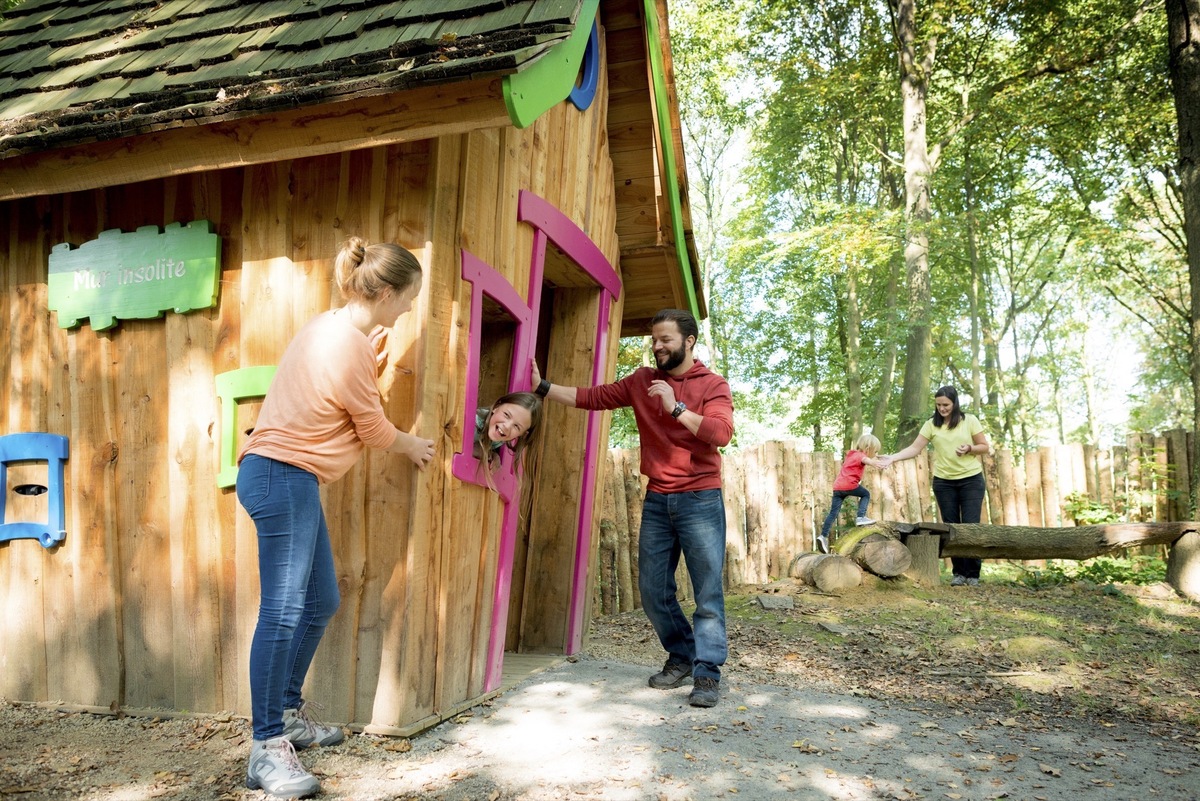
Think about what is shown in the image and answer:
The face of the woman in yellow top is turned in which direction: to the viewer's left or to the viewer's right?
to the viewer's left

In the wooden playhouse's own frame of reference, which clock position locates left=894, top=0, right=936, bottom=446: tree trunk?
The tree trunk is roughly at 9 o'clock from the wooden playhouse.

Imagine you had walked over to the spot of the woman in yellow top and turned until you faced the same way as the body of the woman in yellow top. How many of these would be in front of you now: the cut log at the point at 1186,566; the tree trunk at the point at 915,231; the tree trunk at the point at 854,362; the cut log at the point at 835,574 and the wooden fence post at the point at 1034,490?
1

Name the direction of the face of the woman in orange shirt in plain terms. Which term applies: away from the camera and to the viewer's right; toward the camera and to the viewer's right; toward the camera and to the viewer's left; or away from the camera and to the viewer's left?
away from the camera and to the viewer's right

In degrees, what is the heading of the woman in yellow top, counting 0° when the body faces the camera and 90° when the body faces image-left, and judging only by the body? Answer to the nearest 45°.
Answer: approximately 45°

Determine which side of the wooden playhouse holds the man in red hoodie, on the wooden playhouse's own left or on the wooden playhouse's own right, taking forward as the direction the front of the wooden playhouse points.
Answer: on the wooden playhouse's own left

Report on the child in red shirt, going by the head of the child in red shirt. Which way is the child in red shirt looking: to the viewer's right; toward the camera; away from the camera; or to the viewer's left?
to the viewer's right

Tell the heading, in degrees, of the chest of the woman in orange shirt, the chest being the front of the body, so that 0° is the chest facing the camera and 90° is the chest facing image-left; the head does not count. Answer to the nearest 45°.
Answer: approximately 270°

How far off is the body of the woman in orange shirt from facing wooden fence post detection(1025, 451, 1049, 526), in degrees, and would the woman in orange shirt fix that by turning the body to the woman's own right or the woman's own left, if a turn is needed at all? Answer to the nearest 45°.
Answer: approximately 45° to the woman's own left

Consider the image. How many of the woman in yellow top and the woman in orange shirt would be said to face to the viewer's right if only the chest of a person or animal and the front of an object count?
1

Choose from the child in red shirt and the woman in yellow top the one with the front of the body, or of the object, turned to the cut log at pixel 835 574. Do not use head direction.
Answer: the woman in yellow top

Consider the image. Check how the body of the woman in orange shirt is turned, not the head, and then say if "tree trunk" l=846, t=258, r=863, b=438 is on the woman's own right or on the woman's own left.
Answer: on the woman's own left

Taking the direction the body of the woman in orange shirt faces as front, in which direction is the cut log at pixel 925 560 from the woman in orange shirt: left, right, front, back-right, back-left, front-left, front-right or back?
front-left

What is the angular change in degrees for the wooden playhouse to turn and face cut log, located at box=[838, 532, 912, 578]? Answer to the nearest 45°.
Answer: approximately 90° to its left
